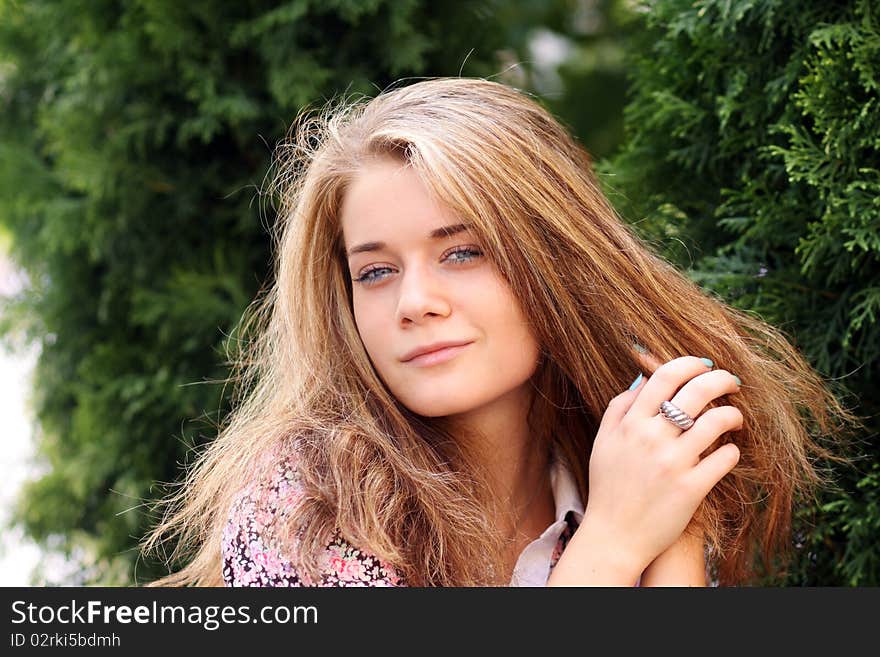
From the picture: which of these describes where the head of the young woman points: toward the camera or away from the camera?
toward the camera

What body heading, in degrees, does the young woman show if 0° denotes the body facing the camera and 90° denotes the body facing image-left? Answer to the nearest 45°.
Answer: approximately 315°
